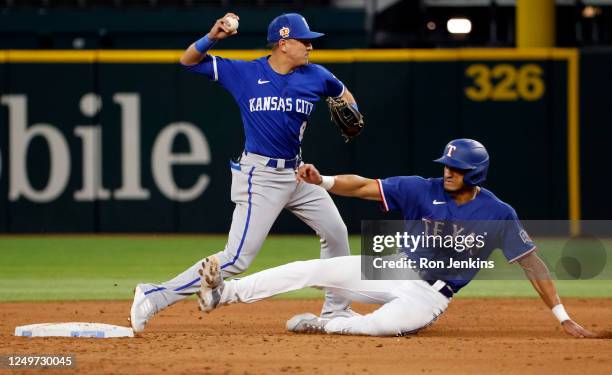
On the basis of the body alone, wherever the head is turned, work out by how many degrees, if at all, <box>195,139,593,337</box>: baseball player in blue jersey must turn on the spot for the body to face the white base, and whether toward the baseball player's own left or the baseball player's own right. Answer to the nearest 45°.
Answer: approximately 45° to the baseball player's own right

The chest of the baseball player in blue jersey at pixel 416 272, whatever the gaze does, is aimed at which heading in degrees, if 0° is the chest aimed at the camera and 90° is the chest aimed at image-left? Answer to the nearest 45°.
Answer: approximately 45°

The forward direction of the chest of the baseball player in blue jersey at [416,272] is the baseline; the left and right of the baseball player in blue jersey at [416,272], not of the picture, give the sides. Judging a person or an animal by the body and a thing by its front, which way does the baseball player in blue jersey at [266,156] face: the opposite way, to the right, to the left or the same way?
to the left

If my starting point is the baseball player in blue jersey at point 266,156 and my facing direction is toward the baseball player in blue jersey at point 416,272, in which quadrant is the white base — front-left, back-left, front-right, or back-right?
back-right

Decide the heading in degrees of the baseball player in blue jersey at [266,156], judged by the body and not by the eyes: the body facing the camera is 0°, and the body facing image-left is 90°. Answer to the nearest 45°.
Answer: approximately 315°

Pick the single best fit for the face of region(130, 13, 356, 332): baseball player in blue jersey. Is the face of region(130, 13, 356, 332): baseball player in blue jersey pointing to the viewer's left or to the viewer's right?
to the viewer's right

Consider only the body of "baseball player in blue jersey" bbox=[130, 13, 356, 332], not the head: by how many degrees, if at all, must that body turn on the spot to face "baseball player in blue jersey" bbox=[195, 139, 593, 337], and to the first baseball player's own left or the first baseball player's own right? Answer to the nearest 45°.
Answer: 0° — they already face them

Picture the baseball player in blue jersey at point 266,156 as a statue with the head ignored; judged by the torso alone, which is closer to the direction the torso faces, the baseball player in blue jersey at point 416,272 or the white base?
the baseball player in blue jersey

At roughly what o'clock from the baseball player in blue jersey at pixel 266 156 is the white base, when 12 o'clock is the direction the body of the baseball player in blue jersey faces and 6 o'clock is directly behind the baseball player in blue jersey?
The white base is roughly at 4 o'clock from the baseball player in blue jersey.
